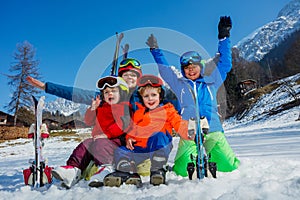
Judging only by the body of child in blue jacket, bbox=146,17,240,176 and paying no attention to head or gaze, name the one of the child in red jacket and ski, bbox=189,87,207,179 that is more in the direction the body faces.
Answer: the ski

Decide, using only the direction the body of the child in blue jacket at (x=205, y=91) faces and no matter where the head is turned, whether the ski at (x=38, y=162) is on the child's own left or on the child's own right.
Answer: on the child's own right

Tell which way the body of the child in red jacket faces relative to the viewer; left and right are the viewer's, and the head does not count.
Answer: facing the viewer and to the left of the viewer

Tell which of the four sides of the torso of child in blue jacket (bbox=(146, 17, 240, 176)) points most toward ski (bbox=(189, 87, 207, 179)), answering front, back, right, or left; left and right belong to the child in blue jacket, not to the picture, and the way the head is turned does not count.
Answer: front

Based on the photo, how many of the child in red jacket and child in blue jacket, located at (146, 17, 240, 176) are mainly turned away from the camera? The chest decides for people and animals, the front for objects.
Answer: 0

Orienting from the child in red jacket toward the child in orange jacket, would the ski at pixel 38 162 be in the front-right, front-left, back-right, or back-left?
back-right

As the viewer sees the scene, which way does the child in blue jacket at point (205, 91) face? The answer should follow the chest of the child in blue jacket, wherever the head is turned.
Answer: toward the camera

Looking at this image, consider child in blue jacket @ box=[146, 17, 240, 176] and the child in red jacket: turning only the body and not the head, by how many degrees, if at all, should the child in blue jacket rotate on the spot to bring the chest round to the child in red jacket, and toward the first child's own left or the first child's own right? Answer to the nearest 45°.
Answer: approximately 90° to the first child's own right

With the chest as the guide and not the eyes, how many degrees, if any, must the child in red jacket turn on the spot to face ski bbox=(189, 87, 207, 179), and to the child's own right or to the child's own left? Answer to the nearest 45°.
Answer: approximately 90° to the child's own left
